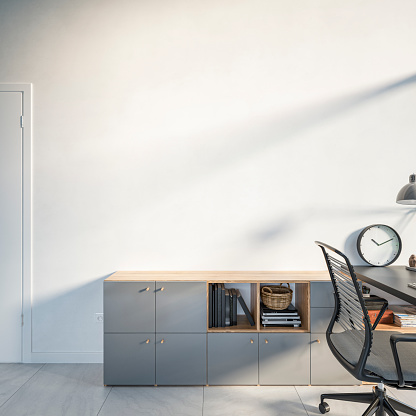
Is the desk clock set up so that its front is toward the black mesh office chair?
yes

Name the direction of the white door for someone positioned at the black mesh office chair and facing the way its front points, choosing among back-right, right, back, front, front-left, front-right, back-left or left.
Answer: back-left

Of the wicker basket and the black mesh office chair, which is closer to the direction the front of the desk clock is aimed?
the black mesh office chair

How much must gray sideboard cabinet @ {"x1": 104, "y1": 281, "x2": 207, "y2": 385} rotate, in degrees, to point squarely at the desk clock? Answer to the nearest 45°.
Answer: approximately 90° to its left

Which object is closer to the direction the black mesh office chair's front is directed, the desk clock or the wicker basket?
the desk clock

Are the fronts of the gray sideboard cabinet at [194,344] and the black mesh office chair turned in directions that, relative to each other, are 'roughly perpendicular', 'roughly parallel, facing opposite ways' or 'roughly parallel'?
roughly perpendicular

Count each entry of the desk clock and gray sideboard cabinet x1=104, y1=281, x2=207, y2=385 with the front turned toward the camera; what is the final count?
2

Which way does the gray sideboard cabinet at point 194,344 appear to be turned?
toward the camera

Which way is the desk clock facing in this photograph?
toward the camera

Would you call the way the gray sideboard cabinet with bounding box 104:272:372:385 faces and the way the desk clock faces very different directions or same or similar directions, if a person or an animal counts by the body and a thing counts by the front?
same or similar directions

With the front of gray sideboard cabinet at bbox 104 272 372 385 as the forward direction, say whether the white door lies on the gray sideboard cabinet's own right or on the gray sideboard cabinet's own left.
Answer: on the gray sideboard cabinet's own right

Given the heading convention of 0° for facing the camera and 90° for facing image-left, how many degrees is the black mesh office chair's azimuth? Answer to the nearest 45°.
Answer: approximately 225°

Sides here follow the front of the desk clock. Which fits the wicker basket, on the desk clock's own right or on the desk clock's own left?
on the desk clock's own right

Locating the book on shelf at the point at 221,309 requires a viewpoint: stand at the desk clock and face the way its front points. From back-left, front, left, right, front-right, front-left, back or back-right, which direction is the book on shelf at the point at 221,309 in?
front-right

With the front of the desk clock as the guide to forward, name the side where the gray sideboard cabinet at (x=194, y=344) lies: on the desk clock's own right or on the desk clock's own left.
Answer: on the desk clock's own right

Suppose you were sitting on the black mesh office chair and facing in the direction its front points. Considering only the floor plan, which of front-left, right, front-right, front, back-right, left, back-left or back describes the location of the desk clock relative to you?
front-left

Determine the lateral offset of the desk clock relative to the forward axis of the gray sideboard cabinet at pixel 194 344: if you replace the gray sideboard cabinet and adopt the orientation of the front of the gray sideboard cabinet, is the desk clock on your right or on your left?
on your left

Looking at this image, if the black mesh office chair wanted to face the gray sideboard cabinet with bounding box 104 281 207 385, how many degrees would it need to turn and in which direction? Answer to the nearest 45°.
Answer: approximately 135° to its left
